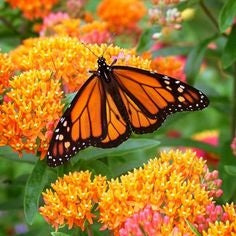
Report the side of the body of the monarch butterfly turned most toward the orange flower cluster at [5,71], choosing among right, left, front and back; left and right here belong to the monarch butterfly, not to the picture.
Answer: left

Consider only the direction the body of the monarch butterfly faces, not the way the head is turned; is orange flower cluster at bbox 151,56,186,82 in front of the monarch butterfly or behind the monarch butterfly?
in front

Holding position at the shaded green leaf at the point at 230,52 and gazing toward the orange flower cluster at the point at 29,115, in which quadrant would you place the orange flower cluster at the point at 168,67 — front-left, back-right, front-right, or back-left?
front-right

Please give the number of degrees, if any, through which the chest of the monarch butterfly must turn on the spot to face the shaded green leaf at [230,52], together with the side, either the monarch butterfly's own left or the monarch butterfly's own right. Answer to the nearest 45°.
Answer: approximately 45° to the monarch butterfly's own right

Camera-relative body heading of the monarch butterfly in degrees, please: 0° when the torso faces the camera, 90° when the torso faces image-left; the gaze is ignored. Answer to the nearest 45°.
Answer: approximately 180°

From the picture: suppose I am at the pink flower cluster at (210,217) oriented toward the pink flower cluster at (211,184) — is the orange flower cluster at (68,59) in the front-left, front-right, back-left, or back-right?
front-left

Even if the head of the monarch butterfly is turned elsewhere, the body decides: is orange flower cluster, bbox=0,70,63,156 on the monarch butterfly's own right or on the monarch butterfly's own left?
on the monarch butterfly's own left
